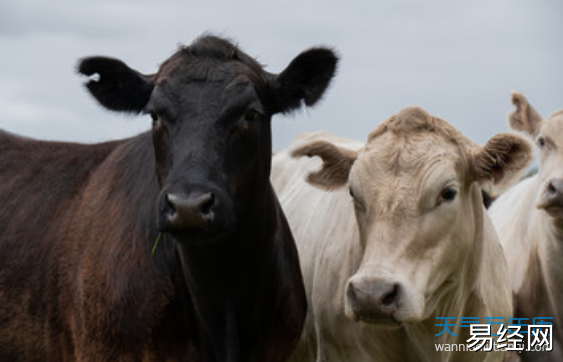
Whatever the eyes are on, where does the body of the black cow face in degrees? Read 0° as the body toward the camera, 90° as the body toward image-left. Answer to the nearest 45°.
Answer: approximately 315°

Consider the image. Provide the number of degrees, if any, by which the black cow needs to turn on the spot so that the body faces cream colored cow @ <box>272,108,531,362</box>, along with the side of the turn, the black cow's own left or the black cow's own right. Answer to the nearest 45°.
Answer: approximately 45° to the black cow's own left

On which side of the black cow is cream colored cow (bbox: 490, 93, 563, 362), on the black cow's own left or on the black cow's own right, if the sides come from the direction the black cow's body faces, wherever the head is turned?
on the black cow's own left

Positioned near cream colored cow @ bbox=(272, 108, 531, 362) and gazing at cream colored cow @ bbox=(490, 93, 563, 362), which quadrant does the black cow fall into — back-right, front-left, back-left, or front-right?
back-left
